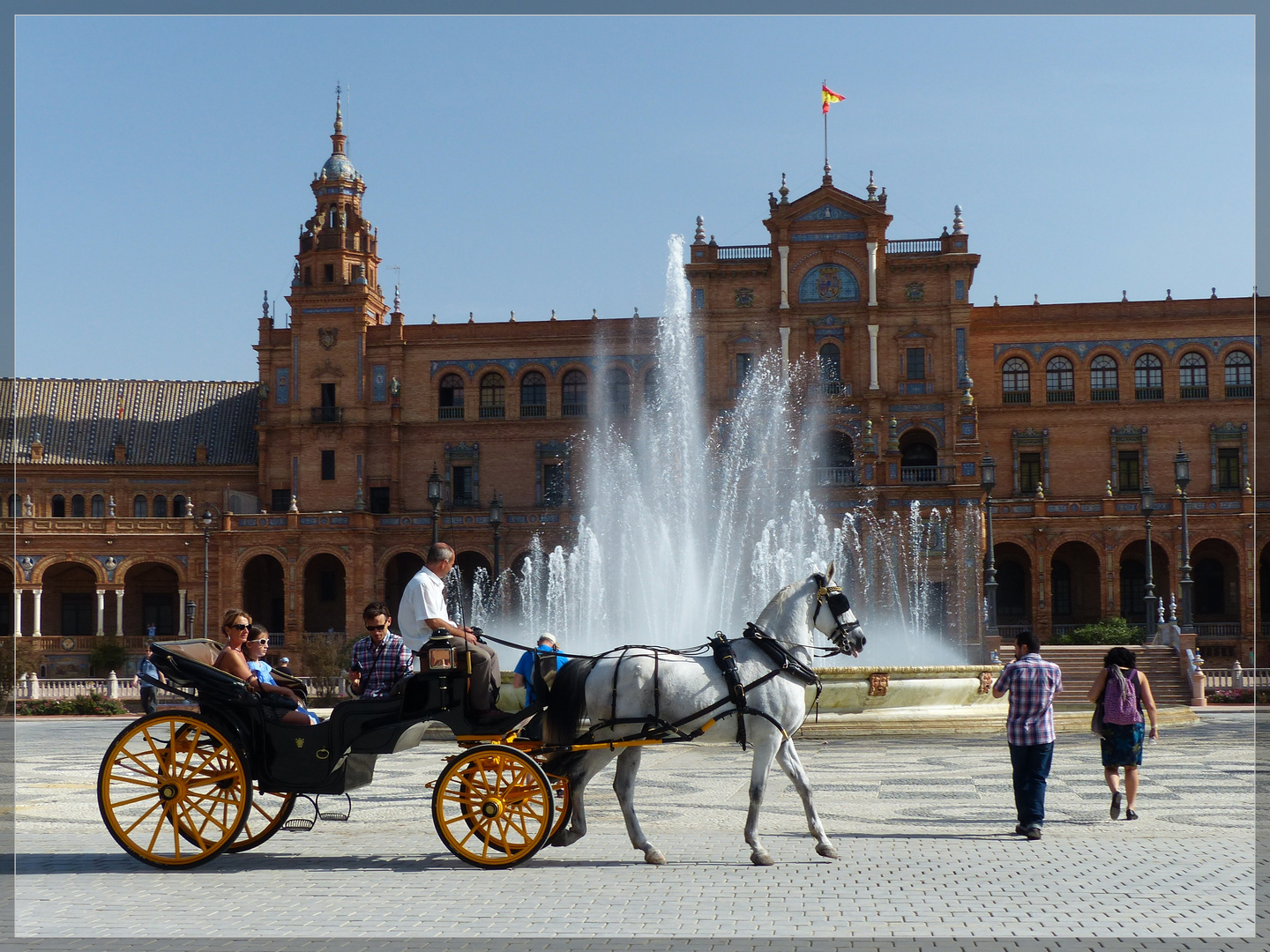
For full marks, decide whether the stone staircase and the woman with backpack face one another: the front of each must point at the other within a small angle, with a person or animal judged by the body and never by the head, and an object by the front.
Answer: yes

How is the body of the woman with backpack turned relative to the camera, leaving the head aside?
away from the camera

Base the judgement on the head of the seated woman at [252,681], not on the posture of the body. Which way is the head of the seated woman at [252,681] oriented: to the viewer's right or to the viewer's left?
to the viewer's right

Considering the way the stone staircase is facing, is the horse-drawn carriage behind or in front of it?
in front

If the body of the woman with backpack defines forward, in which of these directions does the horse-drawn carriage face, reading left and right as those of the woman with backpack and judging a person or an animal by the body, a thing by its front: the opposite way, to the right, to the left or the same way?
to the right

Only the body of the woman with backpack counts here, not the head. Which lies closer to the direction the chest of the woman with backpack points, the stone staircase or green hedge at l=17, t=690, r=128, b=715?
the stone staircase

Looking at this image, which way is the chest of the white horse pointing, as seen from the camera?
to the viewer's right

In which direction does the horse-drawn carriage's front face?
to the viewer's right

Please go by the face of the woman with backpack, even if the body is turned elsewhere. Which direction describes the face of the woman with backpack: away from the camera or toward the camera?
away from the camera

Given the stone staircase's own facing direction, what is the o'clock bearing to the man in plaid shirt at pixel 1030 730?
The man in plaid shirt is roughly at 12 o'clock from the stone staircase.

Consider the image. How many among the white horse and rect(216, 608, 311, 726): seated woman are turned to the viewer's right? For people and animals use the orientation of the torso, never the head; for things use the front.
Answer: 2

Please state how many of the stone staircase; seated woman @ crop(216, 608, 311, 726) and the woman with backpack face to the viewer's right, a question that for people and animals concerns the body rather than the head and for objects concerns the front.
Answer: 1

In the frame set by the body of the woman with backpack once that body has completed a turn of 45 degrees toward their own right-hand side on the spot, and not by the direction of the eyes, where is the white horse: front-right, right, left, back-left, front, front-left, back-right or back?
back

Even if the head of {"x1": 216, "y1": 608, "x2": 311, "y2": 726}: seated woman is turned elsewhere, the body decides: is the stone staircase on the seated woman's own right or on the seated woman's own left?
on the seated woman's own left

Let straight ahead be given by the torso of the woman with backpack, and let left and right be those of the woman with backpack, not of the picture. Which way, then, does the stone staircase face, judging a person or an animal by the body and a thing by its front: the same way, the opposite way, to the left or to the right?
the opposite way

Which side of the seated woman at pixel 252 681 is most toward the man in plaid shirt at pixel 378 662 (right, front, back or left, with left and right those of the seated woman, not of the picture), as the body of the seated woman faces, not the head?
front

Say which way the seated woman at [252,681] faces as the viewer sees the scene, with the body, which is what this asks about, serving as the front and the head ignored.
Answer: to the viewer's right
